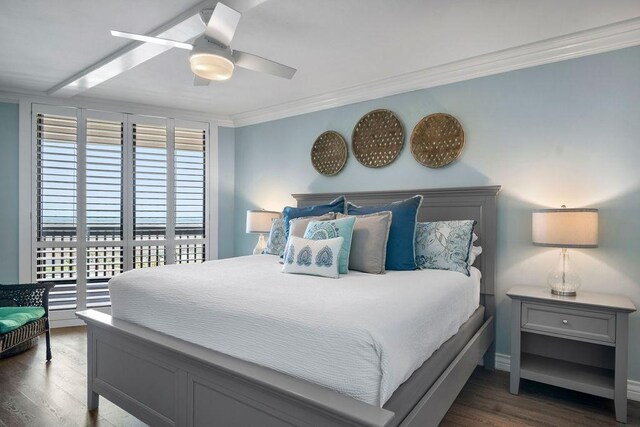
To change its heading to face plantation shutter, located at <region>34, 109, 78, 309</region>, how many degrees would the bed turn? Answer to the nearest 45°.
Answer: approximately 90° to its right

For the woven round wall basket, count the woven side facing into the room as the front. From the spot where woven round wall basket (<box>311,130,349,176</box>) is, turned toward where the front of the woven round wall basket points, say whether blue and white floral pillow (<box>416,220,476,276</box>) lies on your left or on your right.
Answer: on your left

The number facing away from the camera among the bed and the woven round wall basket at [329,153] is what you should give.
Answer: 0

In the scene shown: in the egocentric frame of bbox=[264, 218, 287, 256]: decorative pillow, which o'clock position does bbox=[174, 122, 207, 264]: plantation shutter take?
The plantation shutter is roughly at 3 o'clock from the decorative pillow.

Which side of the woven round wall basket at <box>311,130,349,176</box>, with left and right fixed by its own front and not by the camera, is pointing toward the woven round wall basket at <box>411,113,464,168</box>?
left

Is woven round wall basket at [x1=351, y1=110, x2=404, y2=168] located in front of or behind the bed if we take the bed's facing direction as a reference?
behind

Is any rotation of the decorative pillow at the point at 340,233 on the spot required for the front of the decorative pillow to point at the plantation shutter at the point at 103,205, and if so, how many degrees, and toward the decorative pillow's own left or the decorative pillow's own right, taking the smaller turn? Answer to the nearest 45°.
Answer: approximately 90° to the decorative pillow's own right

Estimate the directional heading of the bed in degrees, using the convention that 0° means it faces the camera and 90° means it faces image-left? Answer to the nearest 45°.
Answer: approximately 45°

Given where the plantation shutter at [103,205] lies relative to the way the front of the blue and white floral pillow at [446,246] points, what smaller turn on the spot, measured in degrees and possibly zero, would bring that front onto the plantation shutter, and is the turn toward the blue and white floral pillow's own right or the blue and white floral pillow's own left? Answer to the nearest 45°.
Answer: approximately 45° to the blue and white floral pillow's own right

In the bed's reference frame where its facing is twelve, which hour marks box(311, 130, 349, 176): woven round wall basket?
The woven round wall basket is roughly at 5 o'clock from the bed.
